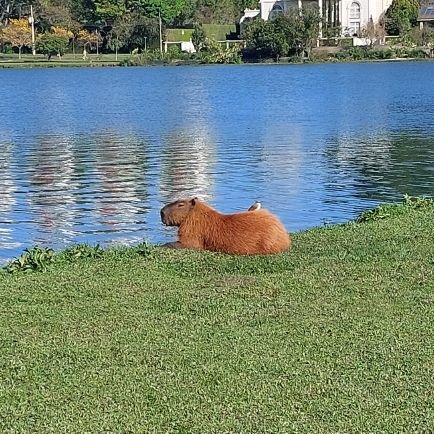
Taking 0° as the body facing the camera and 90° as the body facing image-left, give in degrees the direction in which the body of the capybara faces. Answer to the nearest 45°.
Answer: approximately 90°

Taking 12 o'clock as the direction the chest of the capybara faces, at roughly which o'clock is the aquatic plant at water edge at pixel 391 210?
The aquatic plant at water edge is roughly at 4 o'clock from the capybara.

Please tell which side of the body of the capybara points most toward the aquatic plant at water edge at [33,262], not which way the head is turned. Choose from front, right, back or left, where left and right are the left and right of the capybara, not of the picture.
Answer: front

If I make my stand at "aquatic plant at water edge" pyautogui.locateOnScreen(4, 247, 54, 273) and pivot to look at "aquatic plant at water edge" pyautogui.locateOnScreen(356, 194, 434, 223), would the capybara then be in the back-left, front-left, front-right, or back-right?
front-right

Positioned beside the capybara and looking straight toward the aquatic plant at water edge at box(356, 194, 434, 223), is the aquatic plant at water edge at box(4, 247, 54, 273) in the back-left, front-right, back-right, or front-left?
back-left

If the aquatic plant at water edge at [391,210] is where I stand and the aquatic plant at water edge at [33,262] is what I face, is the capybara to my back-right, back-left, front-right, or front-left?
front-left

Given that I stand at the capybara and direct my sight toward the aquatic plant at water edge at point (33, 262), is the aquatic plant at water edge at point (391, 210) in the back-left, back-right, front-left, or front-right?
back-right
